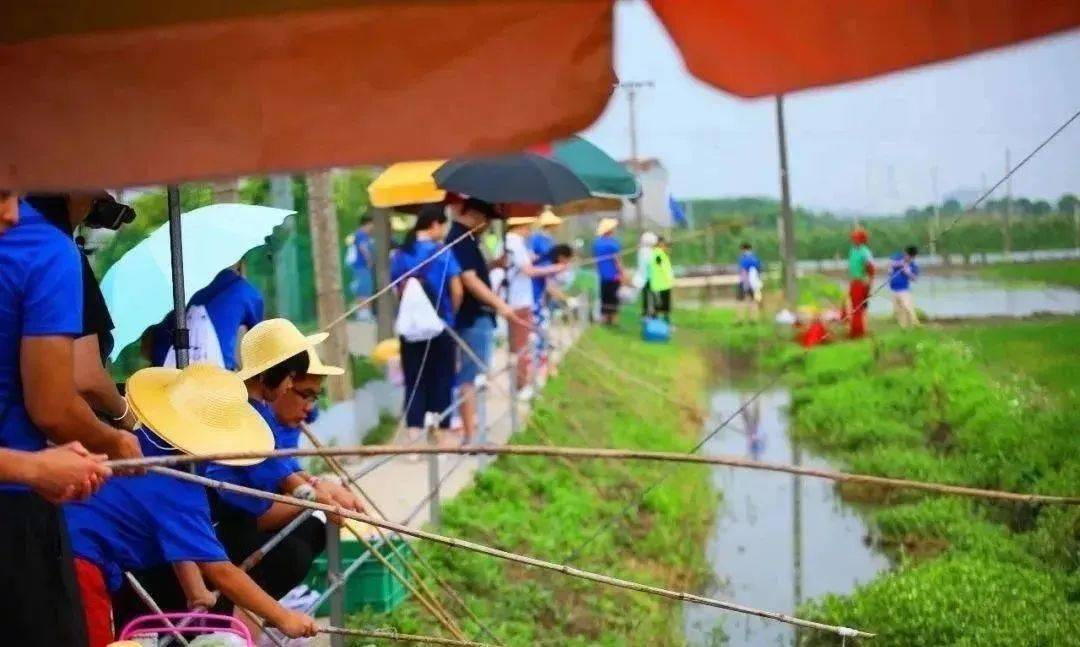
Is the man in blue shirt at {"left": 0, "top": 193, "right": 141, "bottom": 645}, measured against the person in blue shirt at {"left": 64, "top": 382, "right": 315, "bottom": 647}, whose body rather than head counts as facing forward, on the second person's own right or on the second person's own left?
on the second person's own right

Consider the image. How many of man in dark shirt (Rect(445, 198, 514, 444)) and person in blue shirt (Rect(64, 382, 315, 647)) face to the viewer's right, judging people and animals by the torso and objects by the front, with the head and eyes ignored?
2

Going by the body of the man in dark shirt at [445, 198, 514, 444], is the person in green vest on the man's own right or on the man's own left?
on the man's own left

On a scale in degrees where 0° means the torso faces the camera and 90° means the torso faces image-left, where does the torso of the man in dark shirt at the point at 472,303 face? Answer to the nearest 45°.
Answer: approximately 270°

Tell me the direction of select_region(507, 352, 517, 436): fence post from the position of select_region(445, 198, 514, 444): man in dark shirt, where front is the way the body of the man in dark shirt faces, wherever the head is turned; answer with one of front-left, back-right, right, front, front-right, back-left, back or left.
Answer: front

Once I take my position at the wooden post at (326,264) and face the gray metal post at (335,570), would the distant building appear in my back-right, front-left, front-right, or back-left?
back-left

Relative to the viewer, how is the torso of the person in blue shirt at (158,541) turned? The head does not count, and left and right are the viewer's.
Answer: facing to the right of the viewer

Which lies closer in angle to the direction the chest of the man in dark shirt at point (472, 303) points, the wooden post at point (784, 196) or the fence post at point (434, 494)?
the wooden post

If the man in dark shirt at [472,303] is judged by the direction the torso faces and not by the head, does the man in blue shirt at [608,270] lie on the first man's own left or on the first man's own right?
on the first man's own left

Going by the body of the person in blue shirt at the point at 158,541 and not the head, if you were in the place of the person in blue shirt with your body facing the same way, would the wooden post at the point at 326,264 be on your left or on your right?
on your left

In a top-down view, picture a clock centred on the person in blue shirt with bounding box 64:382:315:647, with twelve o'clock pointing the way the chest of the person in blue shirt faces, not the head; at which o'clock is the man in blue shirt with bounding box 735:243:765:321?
The man in blue shirt is roughly at 10 o'clock from the person in blue shirt.

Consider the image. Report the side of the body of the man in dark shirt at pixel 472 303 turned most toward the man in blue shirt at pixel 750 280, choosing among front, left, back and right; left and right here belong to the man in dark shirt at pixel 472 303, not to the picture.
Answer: left
